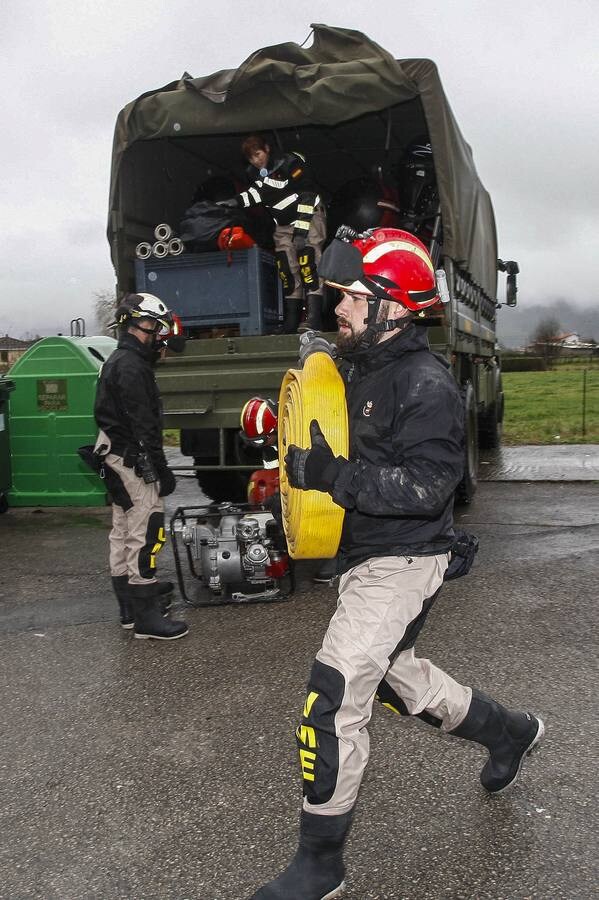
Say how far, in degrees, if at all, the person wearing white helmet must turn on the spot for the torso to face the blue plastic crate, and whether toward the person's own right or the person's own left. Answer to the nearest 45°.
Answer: approximately 90° to the person's own left

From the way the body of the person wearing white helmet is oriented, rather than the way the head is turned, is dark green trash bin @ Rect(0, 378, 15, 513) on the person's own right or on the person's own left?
on the person's own left

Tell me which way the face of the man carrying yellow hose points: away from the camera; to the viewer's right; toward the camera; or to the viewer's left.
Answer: to the viewer's left

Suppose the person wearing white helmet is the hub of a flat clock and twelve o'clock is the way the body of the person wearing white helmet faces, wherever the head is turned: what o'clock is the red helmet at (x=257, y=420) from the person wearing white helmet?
The red helmet is roughly at 12 o'clock from the person wearing white helmet.

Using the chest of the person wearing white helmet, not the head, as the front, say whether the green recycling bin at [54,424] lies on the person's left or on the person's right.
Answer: on the person's left

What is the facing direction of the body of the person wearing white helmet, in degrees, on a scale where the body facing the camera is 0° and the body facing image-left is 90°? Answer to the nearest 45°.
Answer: approximately 270°

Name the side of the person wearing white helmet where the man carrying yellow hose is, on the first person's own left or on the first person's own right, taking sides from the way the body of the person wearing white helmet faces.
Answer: on the first person's own right

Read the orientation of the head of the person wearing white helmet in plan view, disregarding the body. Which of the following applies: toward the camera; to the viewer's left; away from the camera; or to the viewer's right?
to the viewer's right

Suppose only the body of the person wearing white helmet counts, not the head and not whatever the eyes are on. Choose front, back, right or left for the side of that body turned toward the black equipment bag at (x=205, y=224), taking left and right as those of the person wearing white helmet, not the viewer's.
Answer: left

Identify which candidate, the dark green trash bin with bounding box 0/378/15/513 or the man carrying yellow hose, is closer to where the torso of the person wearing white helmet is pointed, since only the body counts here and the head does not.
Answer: the man carrying yellow hose
